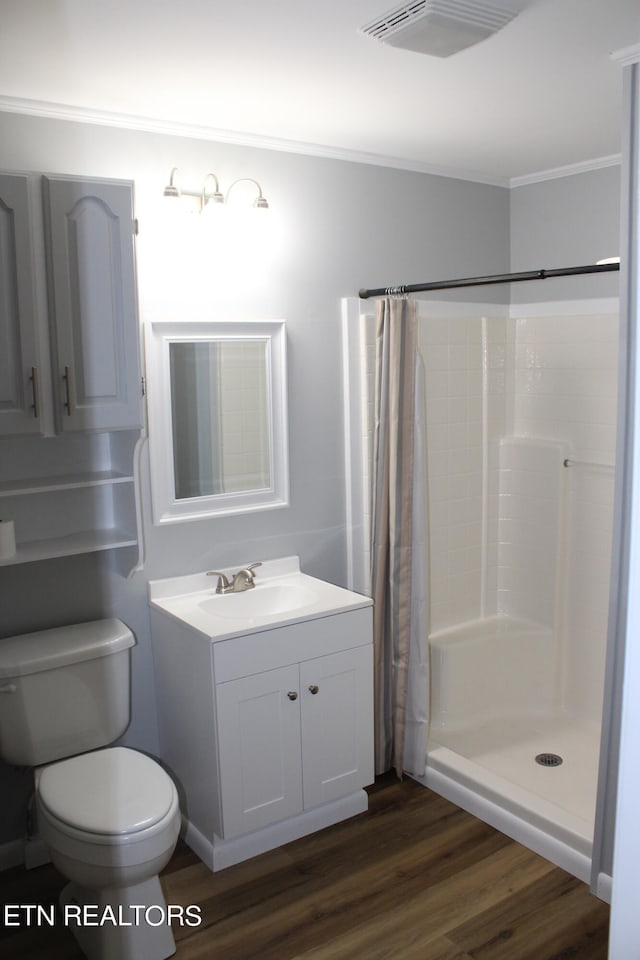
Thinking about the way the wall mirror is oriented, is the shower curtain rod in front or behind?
in front

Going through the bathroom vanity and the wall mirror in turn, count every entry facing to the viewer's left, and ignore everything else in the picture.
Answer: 0

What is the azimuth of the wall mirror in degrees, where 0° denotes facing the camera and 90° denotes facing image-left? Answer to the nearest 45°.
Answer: approximately 315°

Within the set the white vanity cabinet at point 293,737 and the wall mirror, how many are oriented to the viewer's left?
0

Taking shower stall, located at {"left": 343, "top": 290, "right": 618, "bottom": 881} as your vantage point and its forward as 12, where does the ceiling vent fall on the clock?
The ceiling vent is roughly at 11 o'clock from the shower stall.

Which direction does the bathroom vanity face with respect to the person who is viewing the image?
facing the viewer and to the right of the viewer

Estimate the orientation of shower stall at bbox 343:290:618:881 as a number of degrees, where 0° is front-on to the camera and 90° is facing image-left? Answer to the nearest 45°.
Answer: approximately 45°
